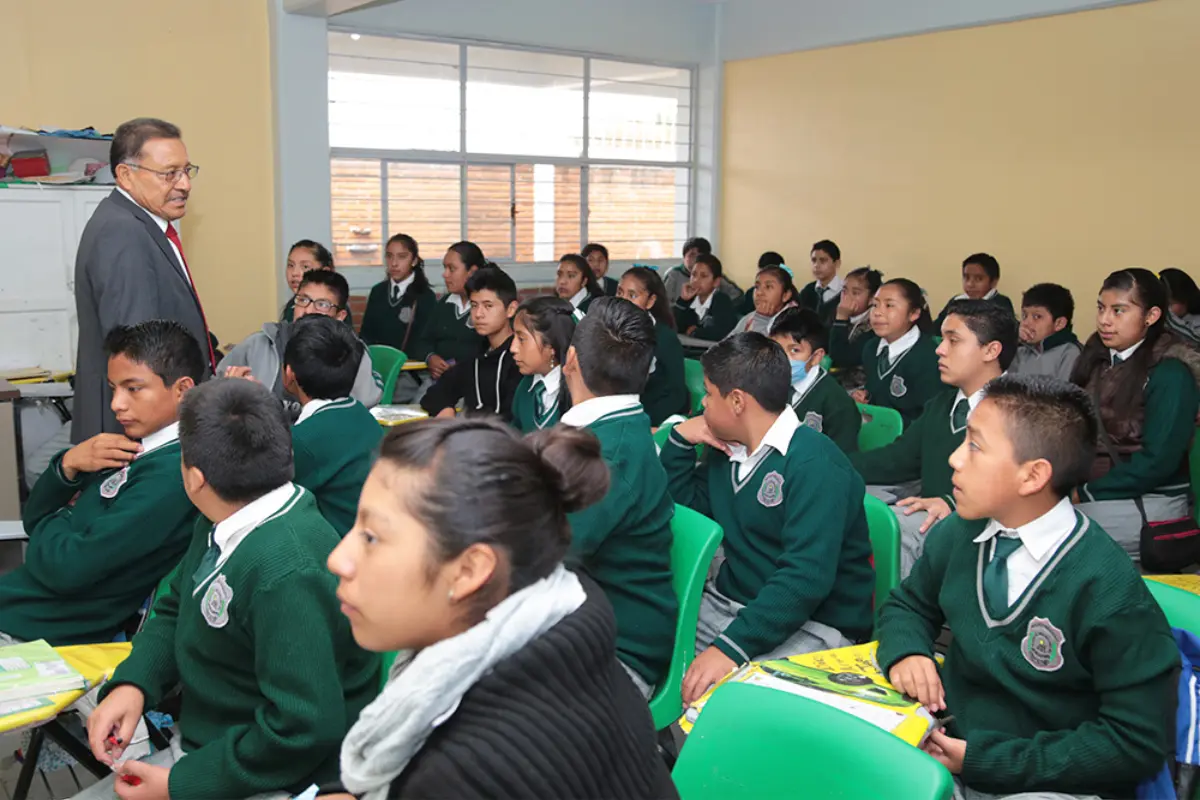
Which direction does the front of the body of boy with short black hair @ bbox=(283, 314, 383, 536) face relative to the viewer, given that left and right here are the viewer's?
facing away from the viewer and to the left of the viewer

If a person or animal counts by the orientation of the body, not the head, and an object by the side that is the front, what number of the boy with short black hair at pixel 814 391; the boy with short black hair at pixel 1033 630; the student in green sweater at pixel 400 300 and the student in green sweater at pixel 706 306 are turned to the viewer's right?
0

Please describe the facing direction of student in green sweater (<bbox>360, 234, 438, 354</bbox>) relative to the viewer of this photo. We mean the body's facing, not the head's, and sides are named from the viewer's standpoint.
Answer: facing the viewer and to the left of the viewer

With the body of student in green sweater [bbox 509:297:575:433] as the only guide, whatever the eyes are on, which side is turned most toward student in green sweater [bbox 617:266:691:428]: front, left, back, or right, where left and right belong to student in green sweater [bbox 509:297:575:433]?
back

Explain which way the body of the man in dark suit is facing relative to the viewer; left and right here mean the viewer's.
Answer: facing the viewer and to the right of the viewer

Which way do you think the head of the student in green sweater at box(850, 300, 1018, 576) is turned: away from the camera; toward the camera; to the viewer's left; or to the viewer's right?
to the viewer's left

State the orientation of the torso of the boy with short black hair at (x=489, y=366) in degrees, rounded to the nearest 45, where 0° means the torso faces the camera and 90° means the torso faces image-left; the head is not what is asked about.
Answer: approximately 45°

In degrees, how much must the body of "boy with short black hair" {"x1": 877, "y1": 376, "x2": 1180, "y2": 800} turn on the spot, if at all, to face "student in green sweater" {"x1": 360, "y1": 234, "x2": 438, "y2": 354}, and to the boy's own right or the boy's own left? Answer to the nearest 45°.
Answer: approximately 90° to the boy's own right

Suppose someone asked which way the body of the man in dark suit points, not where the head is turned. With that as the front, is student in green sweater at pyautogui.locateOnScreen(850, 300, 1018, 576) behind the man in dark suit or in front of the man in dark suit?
in front

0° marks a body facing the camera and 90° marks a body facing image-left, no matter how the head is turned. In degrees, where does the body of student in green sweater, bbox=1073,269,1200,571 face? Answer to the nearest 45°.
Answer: approximately 45°

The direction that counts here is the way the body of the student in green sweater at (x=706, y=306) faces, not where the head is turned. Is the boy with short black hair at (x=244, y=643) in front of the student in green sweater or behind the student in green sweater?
in front

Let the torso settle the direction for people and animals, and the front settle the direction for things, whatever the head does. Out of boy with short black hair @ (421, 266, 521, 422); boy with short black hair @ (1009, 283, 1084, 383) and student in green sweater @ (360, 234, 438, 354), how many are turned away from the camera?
0

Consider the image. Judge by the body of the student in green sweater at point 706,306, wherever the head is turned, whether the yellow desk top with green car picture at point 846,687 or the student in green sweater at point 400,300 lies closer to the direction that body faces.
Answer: the student in green sweater

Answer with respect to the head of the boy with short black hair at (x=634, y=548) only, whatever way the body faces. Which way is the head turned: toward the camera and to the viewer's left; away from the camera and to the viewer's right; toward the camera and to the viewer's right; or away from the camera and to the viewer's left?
away from the camera and to the viewer's left
